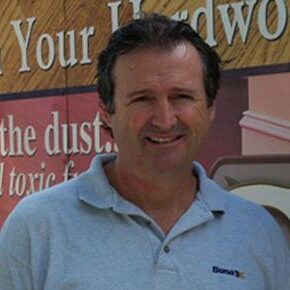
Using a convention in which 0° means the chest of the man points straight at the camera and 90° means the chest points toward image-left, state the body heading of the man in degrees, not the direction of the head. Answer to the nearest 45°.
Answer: approximately 0°
